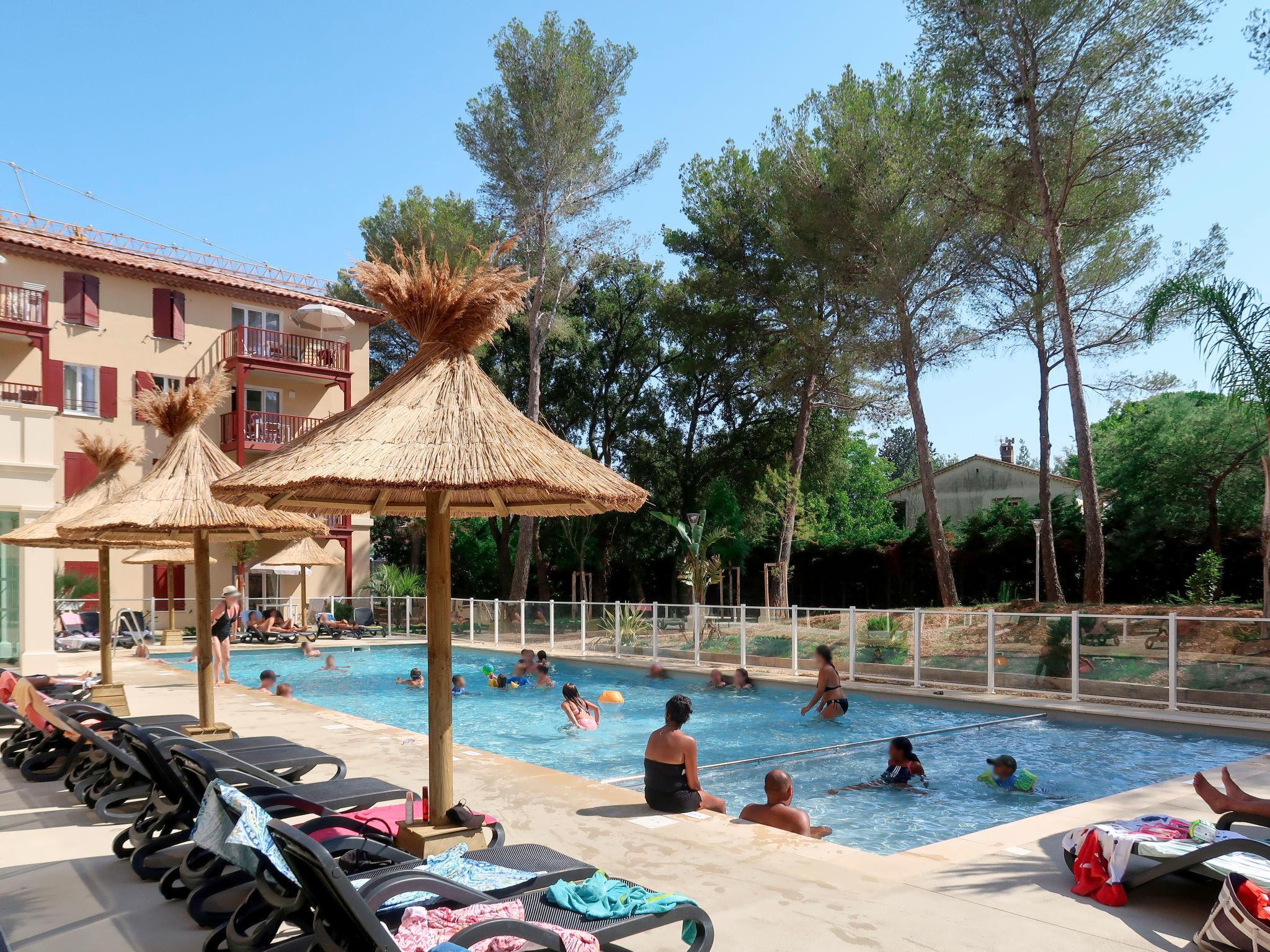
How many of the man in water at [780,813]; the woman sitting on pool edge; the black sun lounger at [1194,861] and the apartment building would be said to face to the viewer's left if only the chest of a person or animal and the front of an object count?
1

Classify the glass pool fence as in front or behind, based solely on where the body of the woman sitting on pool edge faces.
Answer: in front

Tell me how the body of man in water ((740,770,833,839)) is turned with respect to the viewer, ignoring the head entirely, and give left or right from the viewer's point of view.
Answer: facing away from the viewer and to the right of the viewer

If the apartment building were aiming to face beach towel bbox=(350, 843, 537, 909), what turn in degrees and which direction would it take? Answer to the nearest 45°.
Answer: approximately 45° to its right

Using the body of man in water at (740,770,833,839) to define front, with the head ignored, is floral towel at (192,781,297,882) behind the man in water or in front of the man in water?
behind

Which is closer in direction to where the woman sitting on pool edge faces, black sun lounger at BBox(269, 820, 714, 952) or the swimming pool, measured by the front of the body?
the swimming pool

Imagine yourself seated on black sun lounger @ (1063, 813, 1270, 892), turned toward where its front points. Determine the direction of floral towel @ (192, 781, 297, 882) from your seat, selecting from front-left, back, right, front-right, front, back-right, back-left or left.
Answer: front-left

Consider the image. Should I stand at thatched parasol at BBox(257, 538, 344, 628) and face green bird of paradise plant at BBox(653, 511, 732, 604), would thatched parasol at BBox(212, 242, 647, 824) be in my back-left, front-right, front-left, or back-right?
front-right

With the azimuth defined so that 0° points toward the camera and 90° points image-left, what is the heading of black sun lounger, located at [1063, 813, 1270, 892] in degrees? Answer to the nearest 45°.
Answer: approximately 90°

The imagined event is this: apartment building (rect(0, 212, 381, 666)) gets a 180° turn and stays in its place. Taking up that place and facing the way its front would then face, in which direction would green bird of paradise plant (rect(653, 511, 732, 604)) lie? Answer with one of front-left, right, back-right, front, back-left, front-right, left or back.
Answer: back

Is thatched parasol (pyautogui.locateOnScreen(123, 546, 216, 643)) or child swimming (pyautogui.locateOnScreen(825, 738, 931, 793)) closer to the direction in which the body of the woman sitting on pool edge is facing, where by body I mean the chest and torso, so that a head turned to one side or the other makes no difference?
the child swimming

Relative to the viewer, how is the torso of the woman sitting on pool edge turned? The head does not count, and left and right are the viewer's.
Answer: facing away from the viewer and to the right of the viewer

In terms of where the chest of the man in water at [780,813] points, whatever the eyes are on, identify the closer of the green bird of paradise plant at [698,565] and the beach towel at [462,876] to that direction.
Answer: the green bird of paradise plant

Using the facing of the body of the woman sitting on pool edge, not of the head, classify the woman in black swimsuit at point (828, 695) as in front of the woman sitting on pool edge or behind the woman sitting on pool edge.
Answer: in front
